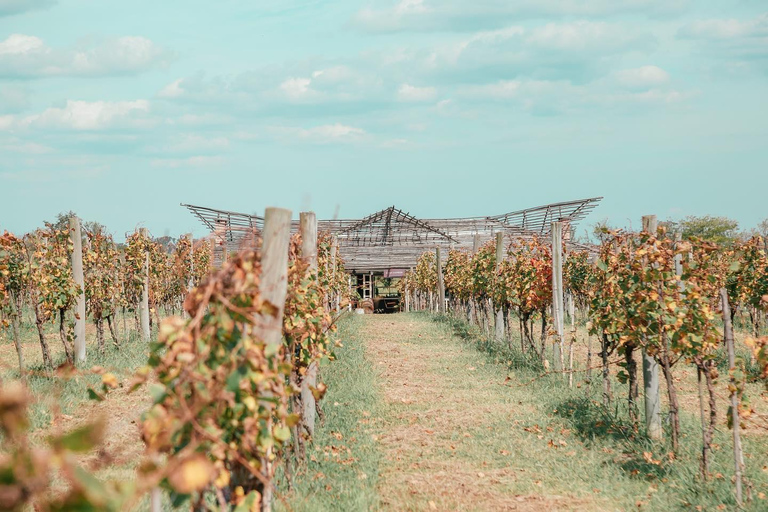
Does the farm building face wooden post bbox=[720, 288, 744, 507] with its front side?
yes

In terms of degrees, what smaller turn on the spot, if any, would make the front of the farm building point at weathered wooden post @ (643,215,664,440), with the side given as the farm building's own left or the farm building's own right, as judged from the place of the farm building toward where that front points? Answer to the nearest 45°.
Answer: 0° — it already faces it

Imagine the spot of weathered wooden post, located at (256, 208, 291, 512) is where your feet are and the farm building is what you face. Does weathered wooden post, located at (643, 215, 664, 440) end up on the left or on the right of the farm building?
right

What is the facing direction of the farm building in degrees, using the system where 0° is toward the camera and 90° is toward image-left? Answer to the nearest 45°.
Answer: approximately 0°

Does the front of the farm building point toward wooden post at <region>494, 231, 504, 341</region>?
yes

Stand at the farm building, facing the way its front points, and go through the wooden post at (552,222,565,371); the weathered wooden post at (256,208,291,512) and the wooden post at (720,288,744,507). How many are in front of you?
3

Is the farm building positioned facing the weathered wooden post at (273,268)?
yes
